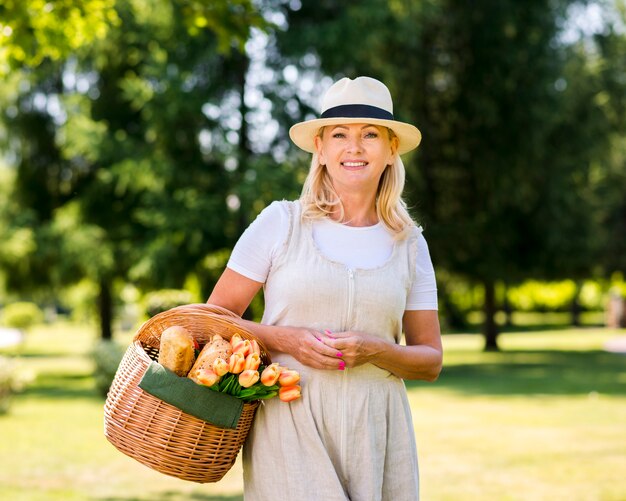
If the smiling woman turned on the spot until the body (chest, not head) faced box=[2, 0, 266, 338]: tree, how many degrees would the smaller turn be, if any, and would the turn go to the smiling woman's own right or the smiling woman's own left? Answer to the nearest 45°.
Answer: approximately 180°

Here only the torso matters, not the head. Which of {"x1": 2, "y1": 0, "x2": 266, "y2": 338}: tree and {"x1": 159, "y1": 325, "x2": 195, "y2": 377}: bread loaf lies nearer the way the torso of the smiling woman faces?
the bread loaf

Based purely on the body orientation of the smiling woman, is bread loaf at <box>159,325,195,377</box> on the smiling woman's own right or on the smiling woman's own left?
on the smiling woman's own right

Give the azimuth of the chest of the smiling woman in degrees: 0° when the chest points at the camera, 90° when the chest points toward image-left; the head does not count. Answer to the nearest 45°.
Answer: approximately 0°

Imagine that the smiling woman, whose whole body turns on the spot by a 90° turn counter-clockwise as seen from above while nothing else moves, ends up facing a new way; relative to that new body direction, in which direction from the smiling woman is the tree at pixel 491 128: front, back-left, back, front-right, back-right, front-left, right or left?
left
